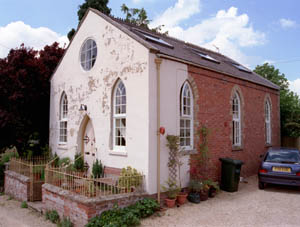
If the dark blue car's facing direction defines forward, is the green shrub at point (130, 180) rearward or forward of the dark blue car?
rearward

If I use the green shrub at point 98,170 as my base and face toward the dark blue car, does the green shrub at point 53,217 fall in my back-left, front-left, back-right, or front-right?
back-right

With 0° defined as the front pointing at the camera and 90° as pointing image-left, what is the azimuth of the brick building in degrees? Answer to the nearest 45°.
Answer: approximately 45°

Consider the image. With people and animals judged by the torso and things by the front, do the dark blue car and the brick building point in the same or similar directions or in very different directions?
very different directions

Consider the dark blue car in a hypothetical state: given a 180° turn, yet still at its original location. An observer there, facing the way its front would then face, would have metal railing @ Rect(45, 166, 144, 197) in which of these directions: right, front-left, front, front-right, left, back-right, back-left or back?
front-right

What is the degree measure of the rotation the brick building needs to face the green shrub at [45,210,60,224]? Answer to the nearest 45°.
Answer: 0° — it already faces it

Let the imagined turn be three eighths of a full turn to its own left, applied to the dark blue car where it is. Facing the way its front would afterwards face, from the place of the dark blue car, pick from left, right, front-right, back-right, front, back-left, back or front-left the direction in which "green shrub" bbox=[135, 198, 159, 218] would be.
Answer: front

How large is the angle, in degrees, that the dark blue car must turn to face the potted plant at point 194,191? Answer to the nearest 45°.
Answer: approximately 135° to its left

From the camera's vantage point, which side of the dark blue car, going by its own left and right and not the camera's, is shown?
back

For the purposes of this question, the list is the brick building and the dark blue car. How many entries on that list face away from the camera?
1

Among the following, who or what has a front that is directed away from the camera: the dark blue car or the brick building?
the dark blue car

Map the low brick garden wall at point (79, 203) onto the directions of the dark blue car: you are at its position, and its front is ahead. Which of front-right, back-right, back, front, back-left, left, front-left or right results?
back-left

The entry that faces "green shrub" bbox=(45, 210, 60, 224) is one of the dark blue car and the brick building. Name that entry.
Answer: the brick building

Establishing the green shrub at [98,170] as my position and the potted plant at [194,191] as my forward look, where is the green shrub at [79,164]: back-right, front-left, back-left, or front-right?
back-left

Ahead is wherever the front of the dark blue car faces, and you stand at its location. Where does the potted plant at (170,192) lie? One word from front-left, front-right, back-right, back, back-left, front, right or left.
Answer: back-left
